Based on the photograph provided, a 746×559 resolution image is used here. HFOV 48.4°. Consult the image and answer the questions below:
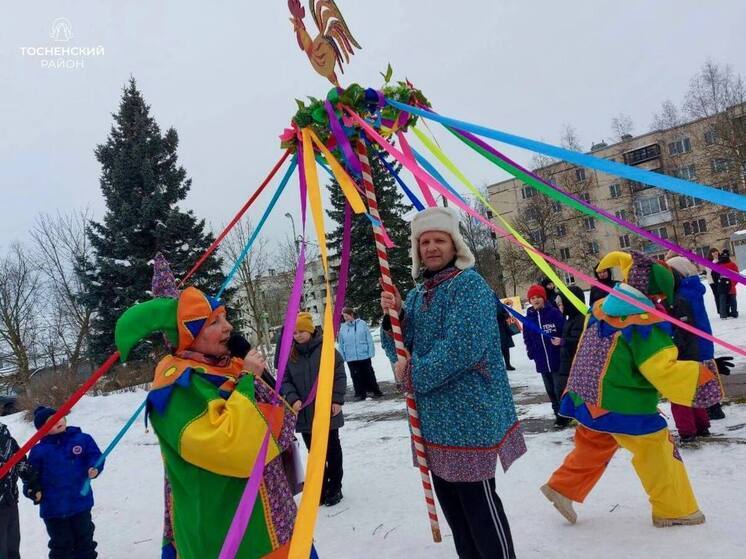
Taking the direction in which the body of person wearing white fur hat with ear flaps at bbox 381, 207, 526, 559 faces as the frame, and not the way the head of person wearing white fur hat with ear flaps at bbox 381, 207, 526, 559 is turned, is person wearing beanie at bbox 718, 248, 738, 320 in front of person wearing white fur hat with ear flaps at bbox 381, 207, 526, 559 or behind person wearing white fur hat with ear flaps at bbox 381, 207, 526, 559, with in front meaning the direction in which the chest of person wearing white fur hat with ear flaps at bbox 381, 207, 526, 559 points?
behind

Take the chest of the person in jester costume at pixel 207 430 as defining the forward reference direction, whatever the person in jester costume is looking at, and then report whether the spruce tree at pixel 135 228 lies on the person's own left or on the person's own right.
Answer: on the person's own left

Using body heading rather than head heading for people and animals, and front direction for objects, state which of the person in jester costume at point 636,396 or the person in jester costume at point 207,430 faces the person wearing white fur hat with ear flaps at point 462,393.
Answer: the person in jester costume at point 207,430

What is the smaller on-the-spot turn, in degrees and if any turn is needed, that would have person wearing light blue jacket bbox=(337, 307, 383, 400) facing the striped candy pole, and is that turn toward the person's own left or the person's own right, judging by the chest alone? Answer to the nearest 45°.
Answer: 0° — they already face it

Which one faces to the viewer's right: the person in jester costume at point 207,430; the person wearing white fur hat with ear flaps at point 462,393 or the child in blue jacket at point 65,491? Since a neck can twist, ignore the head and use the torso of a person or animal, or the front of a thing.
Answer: the person in jester costume

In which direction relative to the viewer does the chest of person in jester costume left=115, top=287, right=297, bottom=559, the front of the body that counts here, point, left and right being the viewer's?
facing to the right of the viewer

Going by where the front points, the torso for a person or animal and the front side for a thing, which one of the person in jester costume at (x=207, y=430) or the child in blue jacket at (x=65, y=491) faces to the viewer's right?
the person in jester costume
